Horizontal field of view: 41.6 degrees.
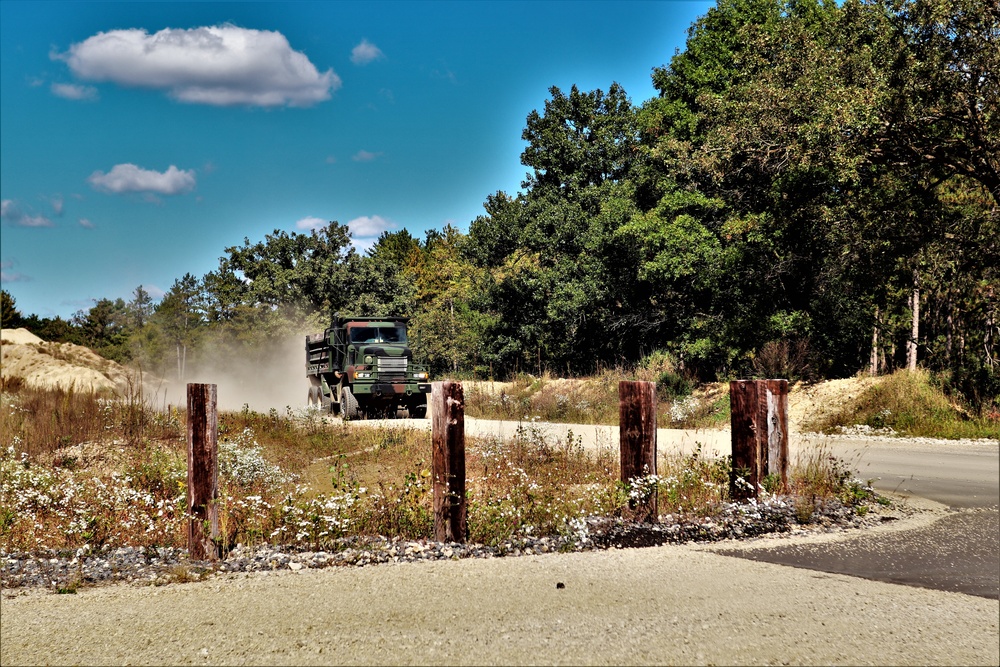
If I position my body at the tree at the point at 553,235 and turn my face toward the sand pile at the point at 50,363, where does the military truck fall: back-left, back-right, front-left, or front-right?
front-left

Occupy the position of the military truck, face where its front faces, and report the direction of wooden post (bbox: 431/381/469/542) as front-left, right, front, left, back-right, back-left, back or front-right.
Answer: front-right

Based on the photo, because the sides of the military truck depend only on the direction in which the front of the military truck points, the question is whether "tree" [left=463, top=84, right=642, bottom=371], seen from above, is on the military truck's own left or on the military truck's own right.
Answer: on the military truck's own left

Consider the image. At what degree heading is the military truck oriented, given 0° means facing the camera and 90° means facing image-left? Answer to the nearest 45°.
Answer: approximately 315°

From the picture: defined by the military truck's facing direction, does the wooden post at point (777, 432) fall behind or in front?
in front

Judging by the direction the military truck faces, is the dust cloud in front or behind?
behind

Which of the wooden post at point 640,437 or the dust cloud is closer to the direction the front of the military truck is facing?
the wooden post

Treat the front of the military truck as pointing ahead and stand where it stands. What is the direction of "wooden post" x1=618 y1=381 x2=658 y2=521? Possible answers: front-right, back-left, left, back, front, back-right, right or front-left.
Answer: front-right
